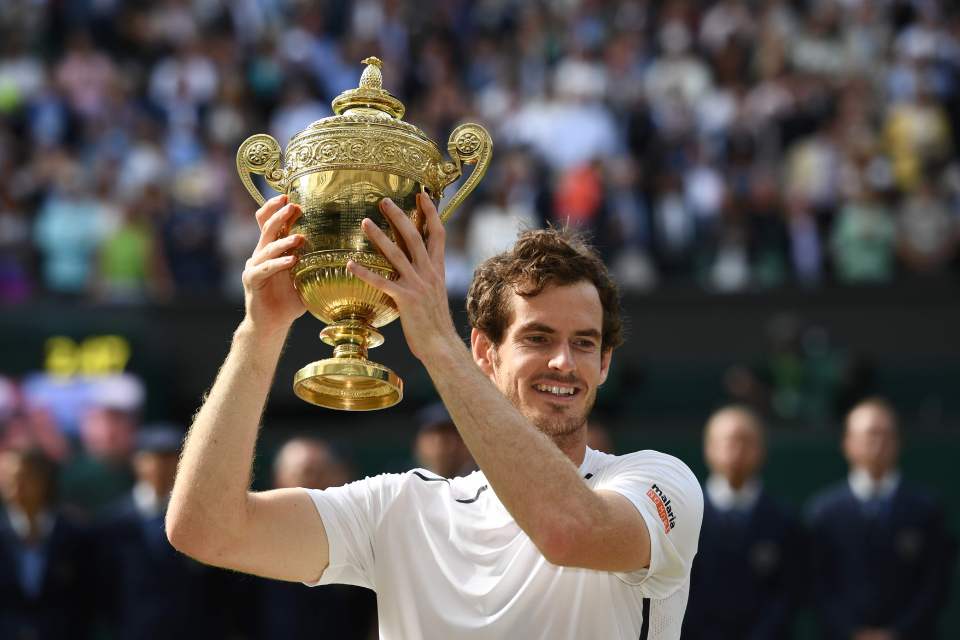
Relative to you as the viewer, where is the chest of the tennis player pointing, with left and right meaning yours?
facing the viewer

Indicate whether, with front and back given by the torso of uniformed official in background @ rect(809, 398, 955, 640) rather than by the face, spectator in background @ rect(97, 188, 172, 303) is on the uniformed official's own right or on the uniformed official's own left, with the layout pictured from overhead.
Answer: on the uniformed official's own right

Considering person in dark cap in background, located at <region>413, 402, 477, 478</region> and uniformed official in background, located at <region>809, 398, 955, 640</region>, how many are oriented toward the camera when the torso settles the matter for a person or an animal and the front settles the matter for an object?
2

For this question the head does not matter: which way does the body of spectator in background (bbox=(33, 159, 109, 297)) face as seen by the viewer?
toward the camera

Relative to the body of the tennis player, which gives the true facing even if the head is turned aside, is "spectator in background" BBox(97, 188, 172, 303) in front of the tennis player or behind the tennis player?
behind

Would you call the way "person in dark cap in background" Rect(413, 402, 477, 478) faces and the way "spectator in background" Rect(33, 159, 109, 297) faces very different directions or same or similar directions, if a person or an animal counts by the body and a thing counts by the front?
same or similar directions

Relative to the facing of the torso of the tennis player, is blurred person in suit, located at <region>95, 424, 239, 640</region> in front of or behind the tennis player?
behind

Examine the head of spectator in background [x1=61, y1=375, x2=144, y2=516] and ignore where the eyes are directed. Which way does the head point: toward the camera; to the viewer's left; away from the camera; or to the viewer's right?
toward the camera

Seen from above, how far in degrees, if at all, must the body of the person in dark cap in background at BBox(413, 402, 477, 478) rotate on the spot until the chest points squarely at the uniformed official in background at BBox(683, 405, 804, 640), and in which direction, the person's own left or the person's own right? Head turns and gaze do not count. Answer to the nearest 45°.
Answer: approximately 90° to the person's own left

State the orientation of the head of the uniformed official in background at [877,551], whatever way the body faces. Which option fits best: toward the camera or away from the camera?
toward the camera
